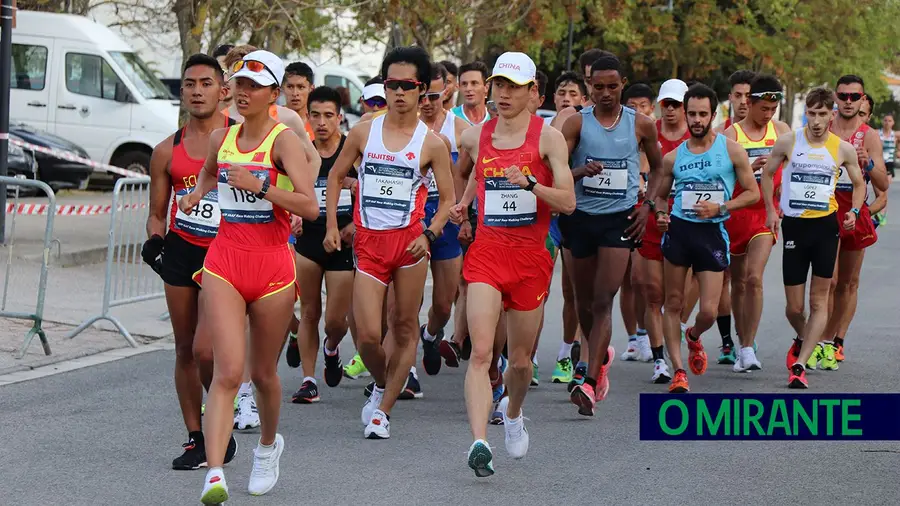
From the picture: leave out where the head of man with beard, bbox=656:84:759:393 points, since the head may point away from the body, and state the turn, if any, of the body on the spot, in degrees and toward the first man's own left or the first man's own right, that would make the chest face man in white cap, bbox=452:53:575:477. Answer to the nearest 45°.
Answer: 0° — they already face them

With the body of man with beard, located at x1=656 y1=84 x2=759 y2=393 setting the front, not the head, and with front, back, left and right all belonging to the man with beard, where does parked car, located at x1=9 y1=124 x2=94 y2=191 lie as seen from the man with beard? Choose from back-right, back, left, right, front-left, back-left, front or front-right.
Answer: back-right

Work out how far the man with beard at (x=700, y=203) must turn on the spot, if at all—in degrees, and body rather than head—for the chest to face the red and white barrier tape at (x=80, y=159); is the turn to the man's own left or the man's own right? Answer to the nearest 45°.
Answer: approximately 135° to the man's own right

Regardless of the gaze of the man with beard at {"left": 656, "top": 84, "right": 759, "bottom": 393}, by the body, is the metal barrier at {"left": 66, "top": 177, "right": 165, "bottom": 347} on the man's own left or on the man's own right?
on the man's own right

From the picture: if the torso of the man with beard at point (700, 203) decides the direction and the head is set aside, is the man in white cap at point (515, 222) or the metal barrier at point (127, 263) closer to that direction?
the man in white cap

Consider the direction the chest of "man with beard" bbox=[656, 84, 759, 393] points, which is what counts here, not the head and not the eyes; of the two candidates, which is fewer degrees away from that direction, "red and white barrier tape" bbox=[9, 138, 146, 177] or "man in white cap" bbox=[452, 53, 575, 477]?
the man in white cap

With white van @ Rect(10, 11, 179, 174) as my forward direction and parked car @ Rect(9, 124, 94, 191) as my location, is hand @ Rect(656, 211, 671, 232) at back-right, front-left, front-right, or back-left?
back-right

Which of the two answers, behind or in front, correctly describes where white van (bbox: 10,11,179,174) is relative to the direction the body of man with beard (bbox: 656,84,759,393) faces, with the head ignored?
behind

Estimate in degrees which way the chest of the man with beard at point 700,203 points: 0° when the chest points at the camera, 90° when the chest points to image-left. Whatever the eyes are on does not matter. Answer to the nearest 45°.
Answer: approximately 0°
